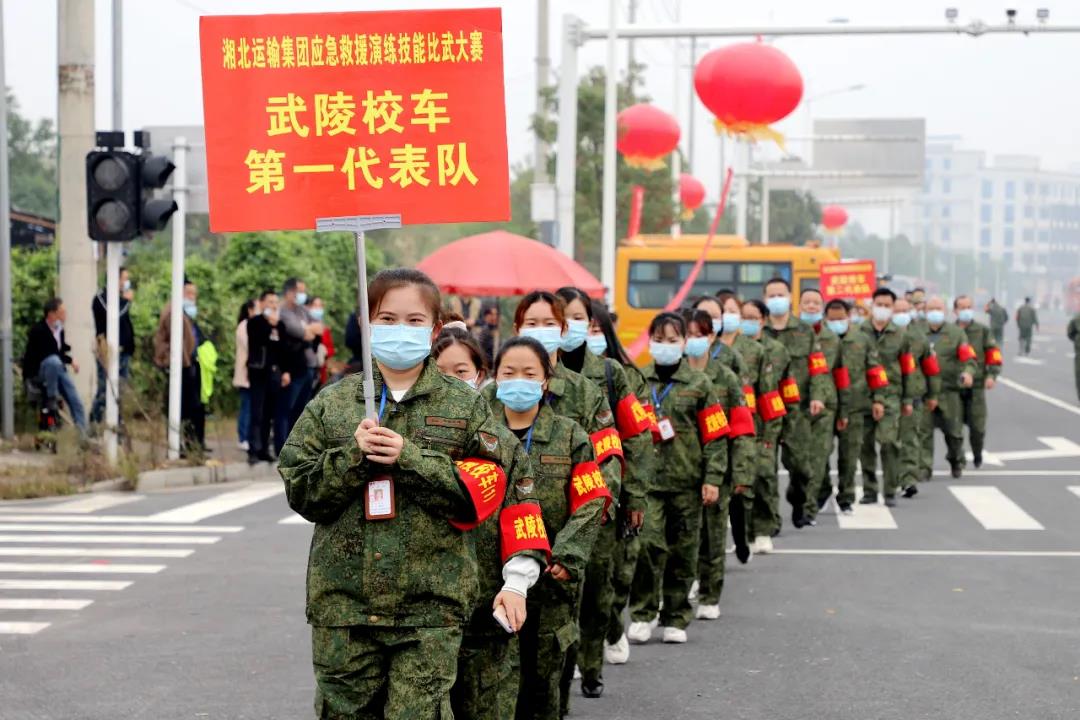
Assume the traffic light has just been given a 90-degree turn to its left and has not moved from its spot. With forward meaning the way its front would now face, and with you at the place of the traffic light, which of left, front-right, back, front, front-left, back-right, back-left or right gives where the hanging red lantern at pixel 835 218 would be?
front-left

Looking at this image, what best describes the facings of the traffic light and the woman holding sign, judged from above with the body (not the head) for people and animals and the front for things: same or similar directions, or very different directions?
same or similar directions

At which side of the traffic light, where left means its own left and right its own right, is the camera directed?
front

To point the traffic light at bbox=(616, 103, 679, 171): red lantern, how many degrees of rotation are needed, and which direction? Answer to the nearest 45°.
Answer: approximately 135° to its left

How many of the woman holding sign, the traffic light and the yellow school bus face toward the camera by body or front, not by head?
2

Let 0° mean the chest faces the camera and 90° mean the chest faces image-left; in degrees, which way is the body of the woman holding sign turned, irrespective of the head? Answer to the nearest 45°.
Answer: approximately 0°

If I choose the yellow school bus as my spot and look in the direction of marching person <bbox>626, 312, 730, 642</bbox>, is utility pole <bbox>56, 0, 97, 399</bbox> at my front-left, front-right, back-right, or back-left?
front-right

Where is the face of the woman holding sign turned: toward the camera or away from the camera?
toward the camera
